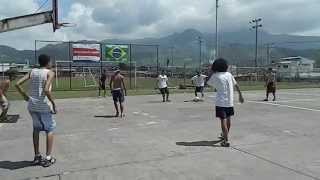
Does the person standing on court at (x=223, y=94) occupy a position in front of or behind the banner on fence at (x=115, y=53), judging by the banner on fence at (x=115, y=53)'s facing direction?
in front

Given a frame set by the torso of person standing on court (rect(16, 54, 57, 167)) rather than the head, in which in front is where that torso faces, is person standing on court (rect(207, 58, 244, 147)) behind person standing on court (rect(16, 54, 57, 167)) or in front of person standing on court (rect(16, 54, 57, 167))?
in front

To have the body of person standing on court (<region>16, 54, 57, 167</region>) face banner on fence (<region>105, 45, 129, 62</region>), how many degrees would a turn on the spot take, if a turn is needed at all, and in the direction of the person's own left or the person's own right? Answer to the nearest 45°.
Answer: approximately 45° to the person's own left

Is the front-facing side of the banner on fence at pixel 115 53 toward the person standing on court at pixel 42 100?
yes

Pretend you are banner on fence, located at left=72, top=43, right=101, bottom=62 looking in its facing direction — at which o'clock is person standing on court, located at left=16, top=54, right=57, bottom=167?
The person standing on court is roughly at 12 o'clock from the banner on fence.

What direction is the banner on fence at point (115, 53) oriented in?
toward the camera

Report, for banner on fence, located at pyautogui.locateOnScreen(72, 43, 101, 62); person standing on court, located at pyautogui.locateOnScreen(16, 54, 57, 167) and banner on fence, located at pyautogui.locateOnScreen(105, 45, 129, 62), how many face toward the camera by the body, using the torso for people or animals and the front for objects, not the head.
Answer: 2

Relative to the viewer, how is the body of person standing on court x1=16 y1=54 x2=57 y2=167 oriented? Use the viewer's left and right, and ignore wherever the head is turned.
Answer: facing away from the viewer and to the right of the viewer

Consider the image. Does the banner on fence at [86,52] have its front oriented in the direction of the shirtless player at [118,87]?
yes

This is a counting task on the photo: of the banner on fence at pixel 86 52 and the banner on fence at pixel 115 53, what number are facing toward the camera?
2

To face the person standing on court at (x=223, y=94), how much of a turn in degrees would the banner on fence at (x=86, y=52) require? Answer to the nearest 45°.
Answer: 0° — it already faces them

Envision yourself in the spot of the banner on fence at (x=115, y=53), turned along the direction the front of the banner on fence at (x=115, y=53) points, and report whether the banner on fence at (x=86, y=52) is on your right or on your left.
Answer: on your right
